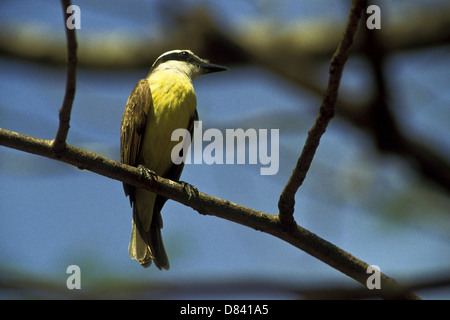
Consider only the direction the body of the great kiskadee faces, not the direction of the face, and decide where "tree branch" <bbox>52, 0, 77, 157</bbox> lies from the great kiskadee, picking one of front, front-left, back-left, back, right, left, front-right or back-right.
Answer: front-right

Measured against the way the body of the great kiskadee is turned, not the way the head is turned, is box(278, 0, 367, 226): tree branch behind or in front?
in front

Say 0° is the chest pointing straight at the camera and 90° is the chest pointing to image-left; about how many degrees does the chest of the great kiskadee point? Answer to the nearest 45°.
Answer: approximately 315°
